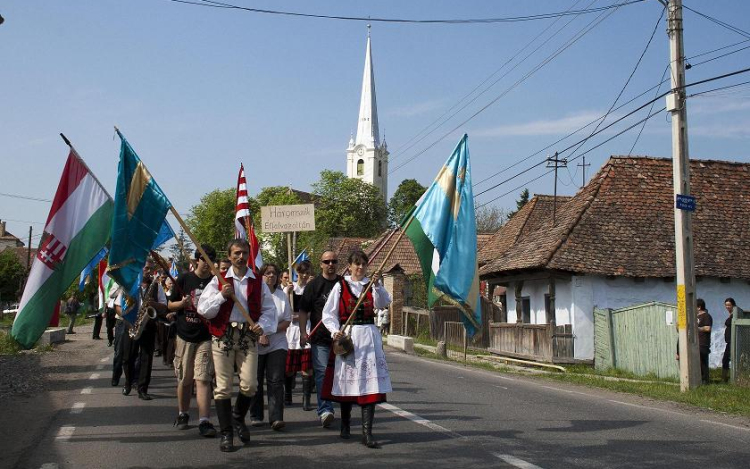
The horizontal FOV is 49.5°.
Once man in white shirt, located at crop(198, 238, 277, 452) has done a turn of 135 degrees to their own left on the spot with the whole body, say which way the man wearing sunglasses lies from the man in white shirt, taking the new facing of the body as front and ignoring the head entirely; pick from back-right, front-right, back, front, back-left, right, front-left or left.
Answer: front

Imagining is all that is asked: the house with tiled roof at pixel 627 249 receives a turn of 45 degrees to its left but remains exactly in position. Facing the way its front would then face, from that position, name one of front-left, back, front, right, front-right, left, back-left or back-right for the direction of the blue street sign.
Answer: front

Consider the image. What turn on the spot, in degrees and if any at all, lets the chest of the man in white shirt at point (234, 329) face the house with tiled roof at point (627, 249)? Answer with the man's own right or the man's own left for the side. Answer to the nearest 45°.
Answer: approximately 135° to the man's own left

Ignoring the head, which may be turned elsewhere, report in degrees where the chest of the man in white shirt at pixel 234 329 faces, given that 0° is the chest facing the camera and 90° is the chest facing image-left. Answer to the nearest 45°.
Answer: approximately 0°

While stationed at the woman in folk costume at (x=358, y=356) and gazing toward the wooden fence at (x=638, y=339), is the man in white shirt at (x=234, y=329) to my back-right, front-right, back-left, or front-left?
back-left

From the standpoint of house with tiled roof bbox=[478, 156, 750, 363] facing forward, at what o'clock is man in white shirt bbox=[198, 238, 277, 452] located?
The man in white shirt is roughly at 11 o'clock from the house with tiled roof.

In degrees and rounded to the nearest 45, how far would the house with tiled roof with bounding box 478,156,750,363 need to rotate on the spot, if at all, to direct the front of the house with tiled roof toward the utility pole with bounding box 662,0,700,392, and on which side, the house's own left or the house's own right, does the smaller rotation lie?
approximately 45° to the house's own left

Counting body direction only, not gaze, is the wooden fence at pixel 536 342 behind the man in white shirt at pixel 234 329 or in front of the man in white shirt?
behind

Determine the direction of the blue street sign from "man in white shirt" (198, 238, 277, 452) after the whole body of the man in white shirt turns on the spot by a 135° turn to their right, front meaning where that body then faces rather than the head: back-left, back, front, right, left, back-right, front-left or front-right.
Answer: right

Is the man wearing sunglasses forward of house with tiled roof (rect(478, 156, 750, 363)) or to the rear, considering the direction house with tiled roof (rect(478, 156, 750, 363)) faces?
forward

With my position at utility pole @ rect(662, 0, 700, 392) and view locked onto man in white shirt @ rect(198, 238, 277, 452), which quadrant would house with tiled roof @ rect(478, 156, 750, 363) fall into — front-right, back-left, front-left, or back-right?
back-right

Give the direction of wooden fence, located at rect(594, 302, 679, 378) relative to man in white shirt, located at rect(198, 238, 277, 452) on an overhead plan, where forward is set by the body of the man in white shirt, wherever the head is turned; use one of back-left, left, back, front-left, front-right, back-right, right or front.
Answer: back-left

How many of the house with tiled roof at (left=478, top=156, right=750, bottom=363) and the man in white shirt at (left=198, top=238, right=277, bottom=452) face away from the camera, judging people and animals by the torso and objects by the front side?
0

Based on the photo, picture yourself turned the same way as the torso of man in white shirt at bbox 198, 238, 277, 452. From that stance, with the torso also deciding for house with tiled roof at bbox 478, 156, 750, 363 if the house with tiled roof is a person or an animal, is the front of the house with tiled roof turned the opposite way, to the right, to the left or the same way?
to the right

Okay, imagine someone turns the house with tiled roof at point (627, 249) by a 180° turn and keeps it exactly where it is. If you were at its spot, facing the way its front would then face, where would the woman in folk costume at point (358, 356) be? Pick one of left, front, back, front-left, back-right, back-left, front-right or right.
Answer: back-right
